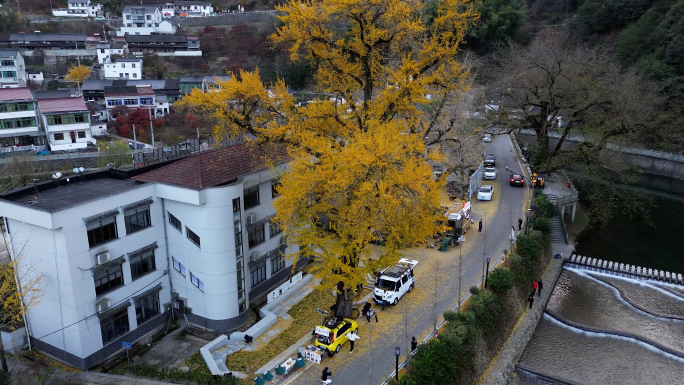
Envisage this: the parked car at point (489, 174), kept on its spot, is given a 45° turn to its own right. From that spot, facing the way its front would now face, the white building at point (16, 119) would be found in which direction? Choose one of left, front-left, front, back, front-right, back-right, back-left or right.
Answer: front-right

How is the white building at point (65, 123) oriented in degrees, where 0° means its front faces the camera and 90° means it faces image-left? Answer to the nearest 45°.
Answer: approximately 0°

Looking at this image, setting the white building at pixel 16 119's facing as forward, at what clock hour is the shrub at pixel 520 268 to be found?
The shrub is roughly at 11 o'clock from the white building.

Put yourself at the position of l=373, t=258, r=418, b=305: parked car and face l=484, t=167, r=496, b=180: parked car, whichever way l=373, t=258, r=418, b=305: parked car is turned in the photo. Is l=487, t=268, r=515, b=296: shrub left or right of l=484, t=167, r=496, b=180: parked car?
right

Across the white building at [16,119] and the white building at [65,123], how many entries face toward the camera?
2

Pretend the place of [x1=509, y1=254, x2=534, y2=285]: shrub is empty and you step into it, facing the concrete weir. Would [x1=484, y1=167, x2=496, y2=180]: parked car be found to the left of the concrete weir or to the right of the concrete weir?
left
